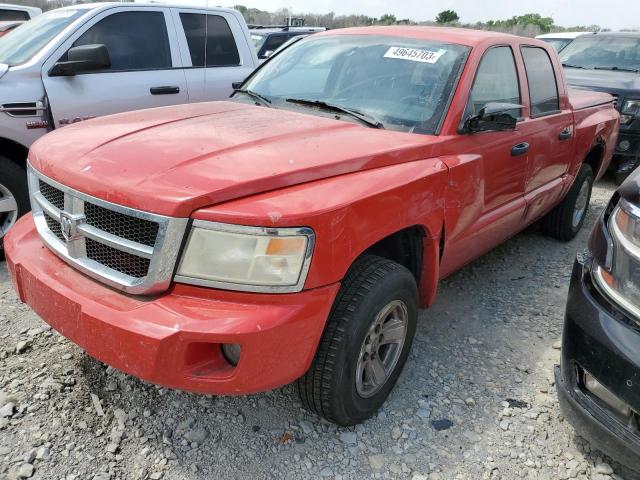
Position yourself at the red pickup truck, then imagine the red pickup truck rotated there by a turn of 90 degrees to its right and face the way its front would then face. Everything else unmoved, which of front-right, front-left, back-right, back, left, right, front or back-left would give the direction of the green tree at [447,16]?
front-right

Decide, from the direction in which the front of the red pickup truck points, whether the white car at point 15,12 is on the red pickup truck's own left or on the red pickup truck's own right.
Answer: on the red pickup truck's own right

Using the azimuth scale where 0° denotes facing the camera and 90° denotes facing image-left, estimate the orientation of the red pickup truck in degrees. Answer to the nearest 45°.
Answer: approximately 45°
